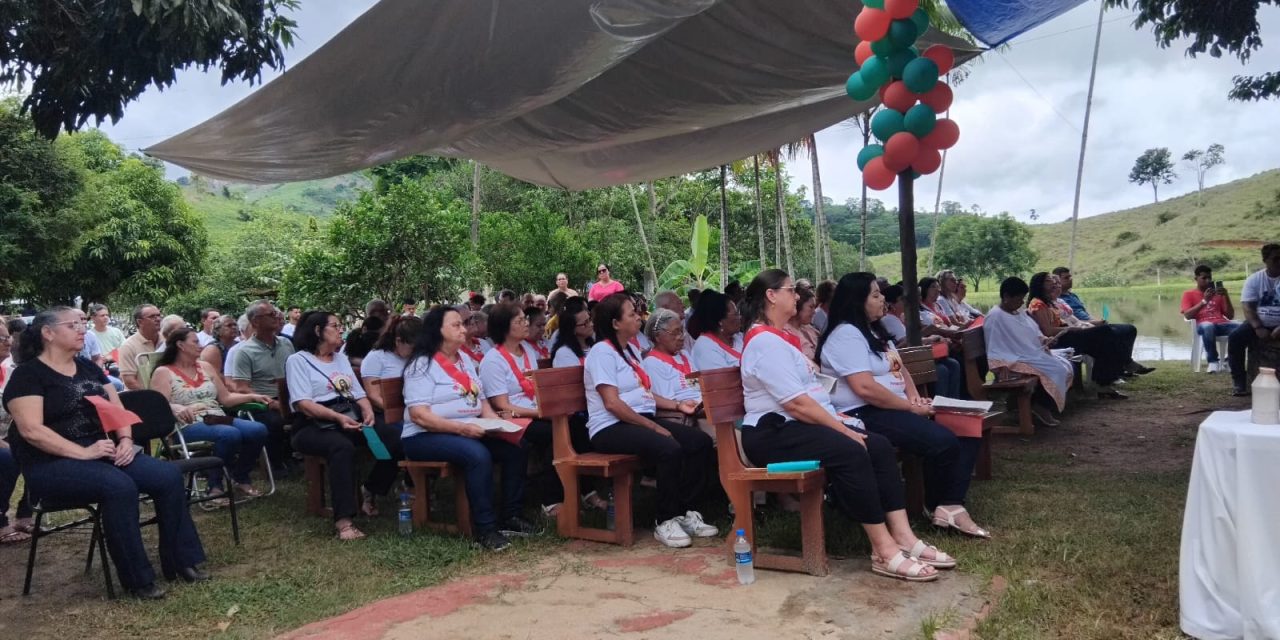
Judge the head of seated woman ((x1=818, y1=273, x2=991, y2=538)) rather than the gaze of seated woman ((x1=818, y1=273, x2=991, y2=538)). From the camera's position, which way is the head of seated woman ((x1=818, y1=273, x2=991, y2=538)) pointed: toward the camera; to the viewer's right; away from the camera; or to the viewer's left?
to the viewer's right

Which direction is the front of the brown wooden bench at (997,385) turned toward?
to the viewer's right

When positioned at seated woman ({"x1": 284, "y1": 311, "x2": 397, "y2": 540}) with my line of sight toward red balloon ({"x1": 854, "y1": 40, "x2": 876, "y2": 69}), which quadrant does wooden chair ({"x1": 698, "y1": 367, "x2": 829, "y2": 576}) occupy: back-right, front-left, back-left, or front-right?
front-right

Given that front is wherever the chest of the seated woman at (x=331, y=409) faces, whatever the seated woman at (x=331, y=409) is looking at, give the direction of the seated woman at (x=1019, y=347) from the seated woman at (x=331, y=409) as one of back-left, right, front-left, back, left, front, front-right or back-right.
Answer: front-left

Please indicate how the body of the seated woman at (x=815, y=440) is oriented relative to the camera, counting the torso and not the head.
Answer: to the viewer's right

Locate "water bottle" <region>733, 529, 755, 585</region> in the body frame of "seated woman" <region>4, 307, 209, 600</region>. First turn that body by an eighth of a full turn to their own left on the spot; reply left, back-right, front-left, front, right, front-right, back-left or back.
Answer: front-right

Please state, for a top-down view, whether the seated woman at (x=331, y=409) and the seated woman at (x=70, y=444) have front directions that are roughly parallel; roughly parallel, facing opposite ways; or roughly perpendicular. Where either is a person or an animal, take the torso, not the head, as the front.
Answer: roughly parallel

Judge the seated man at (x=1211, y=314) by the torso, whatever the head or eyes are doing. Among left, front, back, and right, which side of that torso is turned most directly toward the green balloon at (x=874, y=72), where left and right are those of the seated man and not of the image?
front

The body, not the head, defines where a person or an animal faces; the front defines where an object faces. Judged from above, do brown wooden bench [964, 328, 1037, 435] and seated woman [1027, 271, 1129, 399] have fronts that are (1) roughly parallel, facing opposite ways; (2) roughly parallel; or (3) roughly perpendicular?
roughly parallel

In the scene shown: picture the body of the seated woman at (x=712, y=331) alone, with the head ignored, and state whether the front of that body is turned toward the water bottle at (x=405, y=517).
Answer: no

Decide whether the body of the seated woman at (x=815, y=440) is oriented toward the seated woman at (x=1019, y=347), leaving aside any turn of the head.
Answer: no

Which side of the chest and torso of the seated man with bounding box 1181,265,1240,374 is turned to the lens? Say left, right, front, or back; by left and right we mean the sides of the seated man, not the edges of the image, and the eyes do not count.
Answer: front
